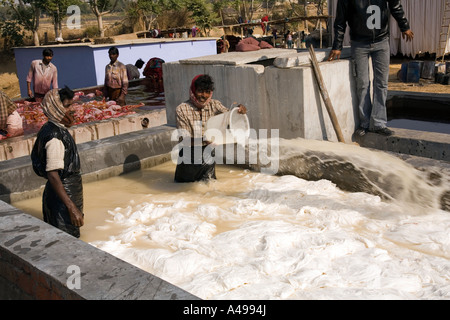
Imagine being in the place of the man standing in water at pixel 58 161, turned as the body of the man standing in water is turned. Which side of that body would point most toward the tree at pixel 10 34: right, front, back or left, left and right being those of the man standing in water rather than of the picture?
left

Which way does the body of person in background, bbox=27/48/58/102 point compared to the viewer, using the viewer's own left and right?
facing the viewer

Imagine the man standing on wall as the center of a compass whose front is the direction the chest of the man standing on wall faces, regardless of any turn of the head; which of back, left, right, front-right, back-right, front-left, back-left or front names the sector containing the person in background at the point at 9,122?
right

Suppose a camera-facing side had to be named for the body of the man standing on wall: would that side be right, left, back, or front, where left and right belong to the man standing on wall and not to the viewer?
front

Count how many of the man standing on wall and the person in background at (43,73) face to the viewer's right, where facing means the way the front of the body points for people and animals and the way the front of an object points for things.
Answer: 0

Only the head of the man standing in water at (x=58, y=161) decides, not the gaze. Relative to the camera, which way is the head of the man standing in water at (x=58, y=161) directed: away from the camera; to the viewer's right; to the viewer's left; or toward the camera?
to the viewer's right

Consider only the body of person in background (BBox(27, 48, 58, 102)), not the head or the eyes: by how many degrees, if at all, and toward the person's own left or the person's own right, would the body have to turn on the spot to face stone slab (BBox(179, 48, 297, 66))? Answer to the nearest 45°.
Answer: approximately 45° to the person's own left

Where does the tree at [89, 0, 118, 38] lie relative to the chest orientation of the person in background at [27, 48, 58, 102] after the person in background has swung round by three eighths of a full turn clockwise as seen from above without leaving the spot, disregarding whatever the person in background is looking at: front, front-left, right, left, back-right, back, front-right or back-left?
front-right

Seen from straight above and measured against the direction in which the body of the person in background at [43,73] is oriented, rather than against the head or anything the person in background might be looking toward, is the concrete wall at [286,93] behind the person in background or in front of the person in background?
in front

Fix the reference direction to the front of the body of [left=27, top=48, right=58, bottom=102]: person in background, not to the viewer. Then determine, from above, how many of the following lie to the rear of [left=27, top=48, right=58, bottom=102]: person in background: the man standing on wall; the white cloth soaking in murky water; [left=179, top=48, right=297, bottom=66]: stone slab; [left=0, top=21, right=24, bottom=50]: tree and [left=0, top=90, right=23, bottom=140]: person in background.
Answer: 1

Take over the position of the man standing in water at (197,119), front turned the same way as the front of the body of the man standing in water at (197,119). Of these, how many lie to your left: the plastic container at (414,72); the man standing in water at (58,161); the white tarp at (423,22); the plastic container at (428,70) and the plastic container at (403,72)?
4

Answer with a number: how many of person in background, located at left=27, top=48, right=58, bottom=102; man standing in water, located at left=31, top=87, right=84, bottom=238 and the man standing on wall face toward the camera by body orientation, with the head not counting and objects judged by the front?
2

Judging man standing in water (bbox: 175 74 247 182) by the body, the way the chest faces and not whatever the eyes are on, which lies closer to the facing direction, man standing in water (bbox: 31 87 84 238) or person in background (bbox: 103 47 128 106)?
the man standing in water

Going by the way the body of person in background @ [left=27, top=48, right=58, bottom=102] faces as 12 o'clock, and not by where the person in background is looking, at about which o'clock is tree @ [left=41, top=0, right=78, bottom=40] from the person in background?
The tree is roughly at 6 o'clock from the person in background.

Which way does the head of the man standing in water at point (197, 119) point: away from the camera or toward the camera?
toward the camera

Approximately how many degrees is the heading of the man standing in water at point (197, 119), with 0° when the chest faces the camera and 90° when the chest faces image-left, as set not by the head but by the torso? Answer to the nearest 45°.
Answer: approximately 315°

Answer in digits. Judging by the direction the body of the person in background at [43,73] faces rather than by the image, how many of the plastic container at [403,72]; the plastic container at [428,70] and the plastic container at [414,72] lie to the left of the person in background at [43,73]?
3
